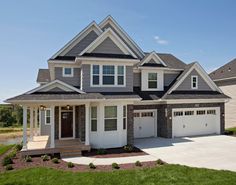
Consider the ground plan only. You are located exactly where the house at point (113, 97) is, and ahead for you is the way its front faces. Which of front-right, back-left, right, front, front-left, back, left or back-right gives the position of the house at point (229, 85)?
back-left

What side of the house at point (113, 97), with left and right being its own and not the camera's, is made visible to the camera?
front
